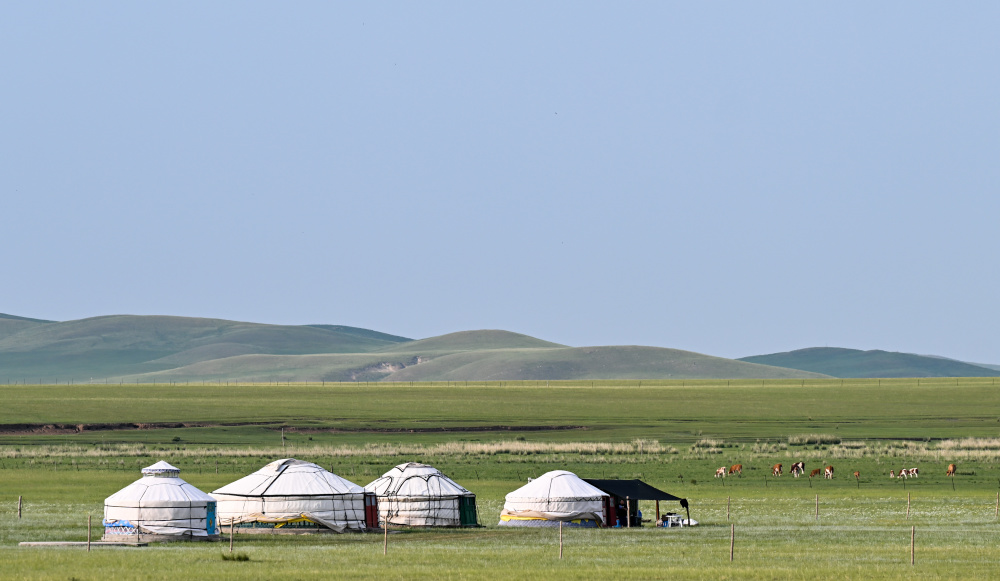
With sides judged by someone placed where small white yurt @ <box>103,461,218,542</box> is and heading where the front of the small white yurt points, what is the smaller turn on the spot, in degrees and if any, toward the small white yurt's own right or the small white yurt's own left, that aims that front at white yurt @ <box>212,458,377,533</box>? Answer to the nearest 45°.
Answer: approximately 45° to the small white yurt's own left

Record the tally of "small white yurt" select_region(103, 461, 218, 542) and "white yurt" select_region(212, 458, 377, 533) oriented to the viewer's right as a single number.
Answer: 2

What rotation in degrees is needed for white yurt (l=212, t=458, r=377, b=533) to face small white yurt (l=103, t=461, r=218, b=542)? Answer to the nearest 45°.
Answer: approximately 135° to its right

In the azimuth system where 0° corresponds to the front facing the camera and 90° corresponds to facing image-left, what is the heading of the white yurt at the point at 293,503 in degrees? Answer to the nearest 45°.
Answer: approximately 270°

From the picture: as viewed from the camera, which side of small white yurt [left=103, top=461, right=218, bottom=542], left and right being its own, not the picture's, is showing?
right
